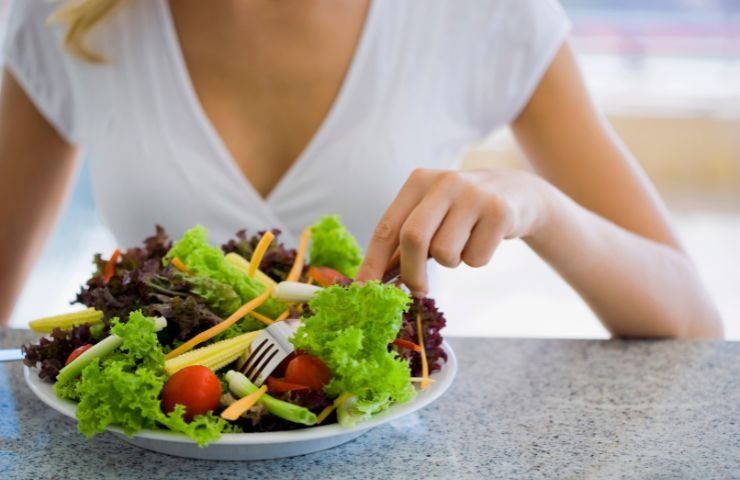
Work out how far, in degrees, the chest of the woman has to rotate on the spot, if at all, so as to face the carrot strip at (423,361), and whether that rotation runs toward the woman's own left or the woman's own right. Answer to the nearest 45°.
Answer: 0° — they already face it

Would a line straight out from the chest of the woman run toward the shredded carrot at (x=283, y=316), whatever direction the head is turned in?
yes

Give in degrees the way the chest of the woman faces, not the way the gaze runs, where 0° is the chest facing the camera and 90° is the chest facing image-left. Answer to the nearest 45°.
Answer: approximately 0°

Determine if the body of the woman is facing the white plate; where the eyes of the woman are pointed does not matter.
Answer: yes

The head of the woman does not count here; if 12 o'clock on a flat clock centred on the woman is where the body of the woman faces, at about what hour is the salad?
The salad is roughly at 12 o'clock from the woman.
